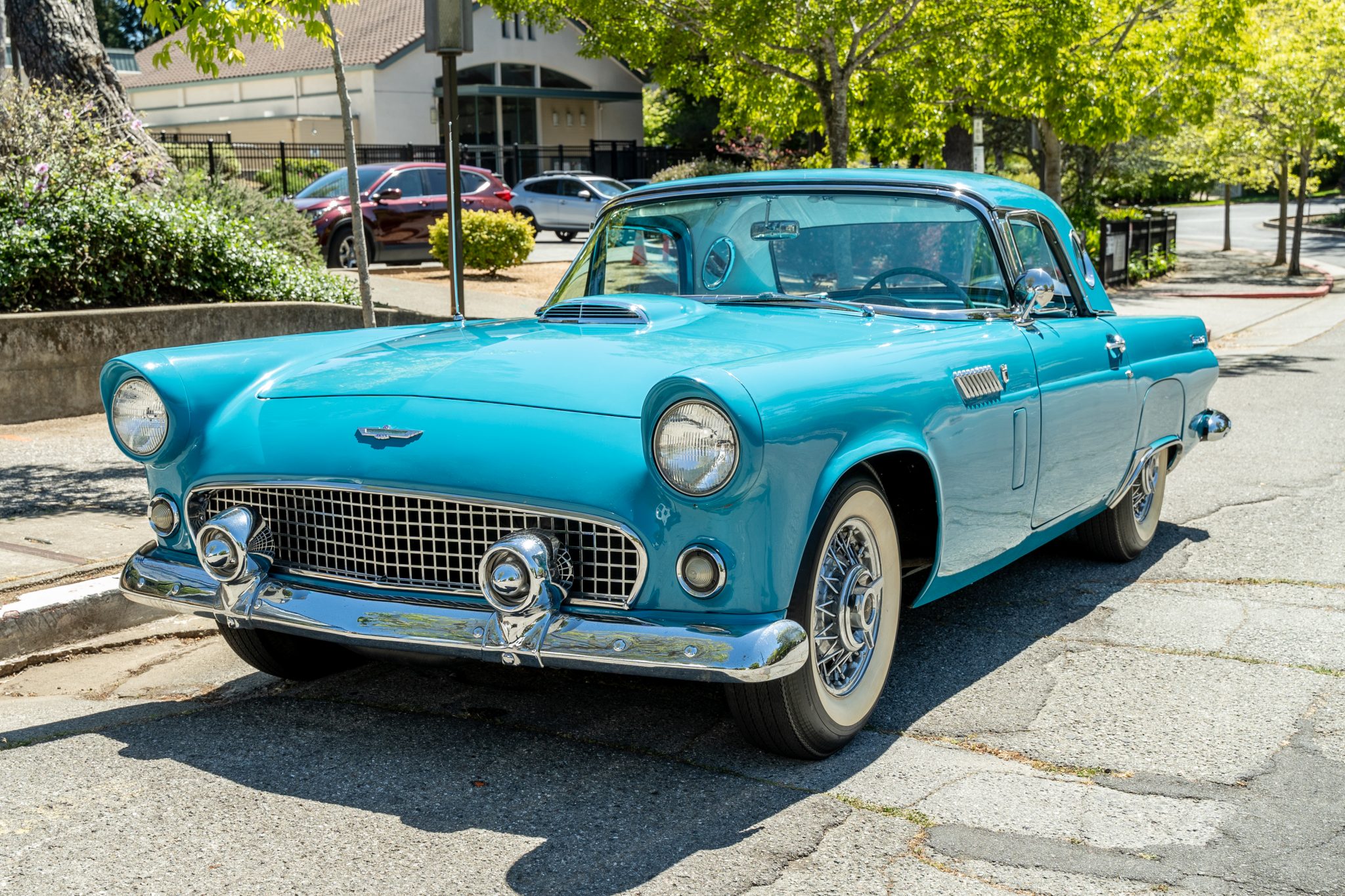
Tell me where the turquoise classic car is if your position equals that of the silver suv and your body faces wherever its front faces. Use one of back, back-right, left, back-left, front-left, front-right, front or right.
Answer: front-right

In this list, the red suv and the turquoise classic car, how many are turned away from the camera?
0

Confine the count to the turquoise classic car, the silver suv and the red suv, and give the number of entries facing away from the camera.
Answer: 0

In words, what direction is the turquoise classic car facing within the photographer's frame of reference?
facing the viewer and to the left of the viewer

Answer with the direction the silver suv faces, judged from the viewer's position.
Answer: facing the viewer and to the right of the viewer

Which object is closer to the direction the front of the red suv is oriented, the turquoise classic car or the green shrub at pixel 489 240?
the turquoise classic car

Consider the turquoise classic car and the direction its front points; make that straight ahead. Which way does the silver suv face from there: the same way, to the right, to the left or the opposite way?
to the left

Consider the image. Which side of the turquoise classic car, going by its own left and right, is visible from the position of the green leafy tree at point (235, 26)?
right

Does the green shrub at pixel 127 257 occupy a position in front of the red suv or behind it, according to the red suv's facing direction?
in front

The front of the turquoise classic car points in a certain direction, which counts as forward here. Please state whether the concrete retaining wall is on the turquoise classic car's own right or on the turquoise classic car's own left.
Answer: on the turquoise classic car's own right

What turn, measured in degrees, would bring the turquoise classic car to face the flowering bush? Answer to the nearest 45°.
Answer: approximately 90° to its right

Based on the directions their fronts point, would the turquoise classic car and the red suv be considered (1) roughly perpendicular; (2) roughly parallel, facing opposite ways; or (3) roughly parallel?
roughly parallel
